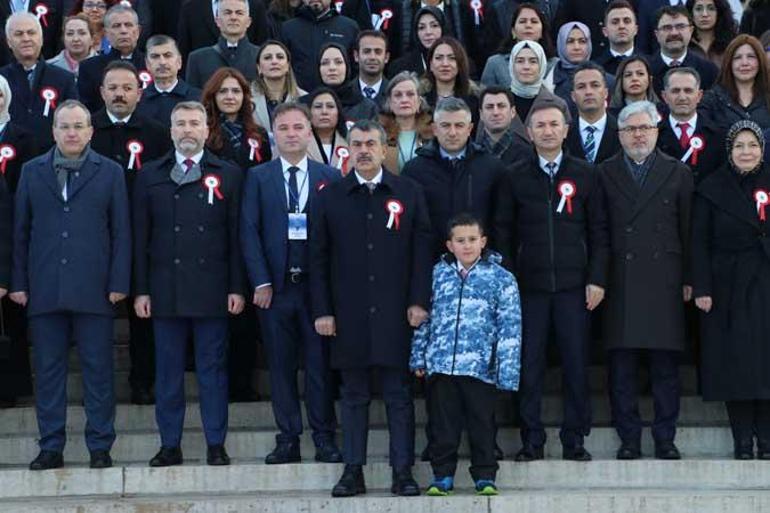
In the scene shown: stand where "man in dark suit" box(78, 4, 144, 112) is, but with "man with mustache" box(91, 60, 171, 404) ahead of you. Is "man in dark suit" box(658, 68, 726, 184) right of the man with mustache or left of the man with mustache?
left

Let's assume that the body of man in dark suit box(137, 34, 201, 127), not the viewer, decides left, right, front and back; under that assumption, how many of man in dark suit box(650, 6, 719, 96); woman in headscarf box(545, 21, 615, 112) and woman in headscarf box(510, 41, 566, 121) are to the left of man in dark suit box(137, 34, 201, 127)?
3

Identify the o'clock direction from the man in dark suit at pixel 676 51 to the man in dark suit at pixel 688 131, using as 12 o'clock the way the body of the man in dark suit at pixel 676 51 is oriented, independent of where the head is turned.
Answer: the man in dark suit at pixel 688 131 is roughly at 12 o'clock from the man in dark suit at pixel 676 51.

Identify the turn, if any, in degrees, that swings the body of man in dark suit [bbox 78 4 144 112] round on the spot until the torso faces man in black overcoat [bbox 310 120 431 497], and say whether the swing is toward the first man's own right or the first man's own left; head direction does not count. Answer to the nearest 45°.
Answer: approximately 45° to the first man's own left

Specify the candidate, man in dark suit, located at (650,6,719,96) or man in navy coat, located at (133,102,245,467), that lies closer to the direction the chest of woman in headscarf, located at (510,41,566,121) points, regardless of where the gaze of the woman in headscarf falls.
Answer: the man in navy coat

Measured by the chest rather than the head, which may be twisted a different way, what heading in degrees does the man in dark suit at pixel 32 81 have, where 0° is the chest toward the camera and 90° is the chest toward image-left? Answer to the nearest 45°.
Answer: approximately 0°

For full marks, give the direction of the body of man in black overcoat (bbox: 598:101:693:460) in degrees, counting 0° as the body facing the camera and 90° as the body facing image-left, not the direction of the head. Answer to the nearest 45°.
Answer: approximately 0°
